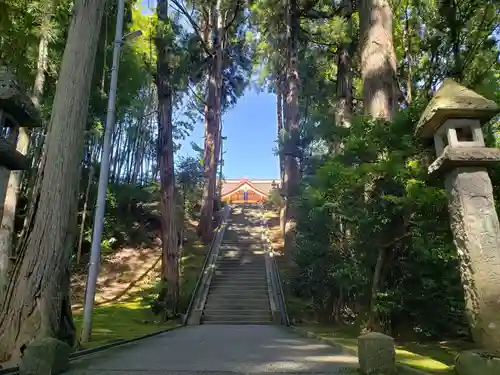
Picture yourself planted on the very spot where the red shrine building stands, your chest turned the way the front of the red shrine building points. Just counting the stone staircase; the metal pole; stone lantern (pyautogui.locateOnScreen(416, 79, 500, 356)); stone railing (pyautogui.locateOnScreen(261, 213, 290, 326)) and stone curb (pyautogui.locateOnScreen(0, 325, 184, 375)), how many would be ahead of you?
5

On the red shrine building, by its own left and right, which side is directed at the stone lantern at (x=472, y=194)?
front

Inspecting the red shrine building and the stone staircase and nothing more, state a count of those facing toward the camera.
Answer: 2

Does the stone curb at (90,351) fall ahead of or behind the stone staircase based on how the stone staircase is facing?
ahead

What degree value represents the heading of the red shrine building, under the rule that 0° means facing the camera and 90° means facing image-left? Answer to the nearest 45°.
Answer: approximately 0°

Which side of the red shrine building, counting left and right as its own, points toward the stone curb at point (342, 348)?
front

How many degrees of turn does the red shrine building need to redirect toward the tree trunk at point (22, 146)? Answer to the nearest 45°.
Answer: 0° — it already faces it

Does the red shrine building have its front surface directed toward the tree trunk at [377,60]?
yes

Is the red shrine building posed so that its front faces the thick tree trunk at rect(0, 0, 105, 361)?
yes

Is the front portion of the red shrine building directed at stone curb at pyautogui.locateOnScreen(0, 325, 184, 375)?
yes
